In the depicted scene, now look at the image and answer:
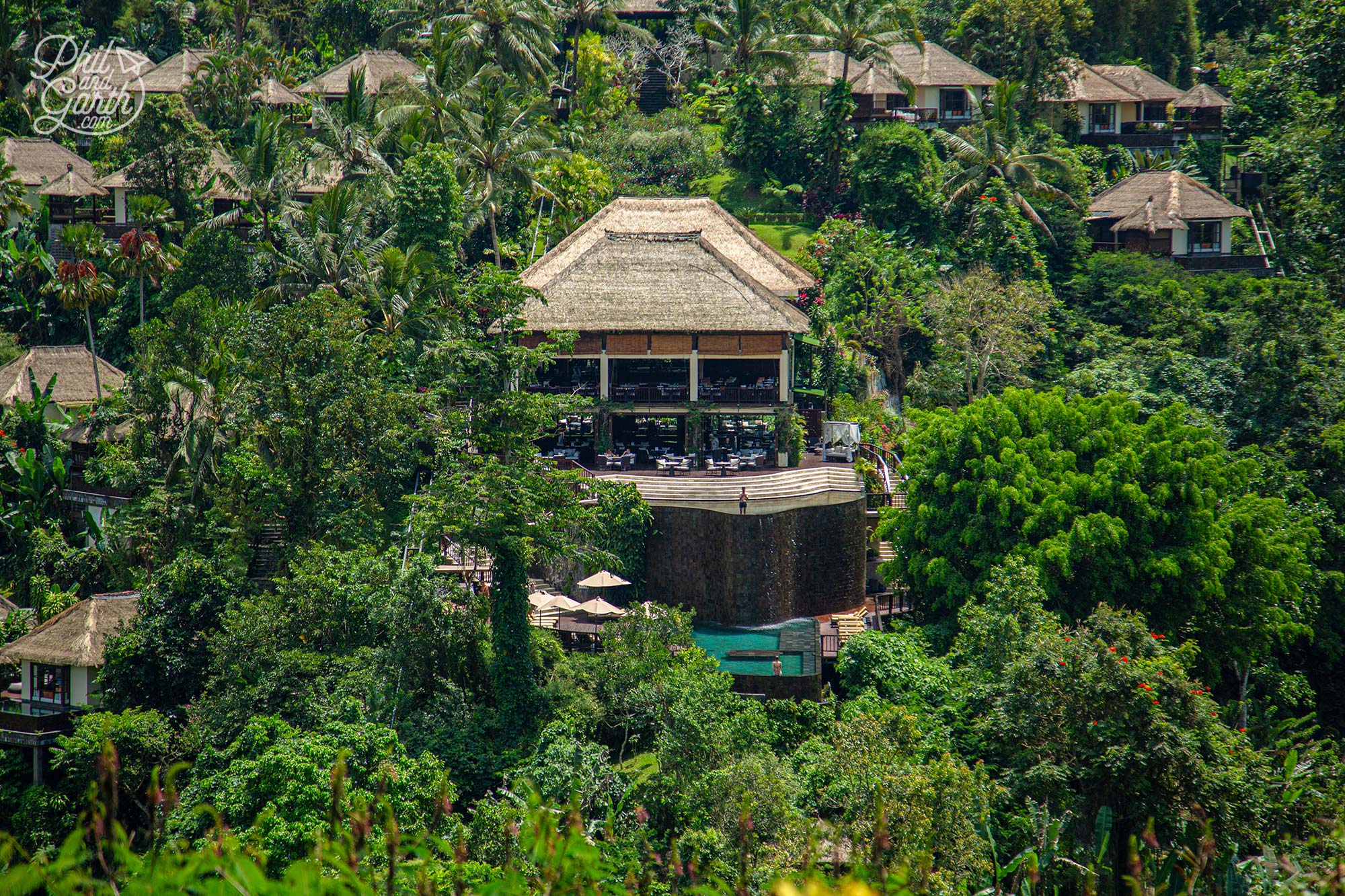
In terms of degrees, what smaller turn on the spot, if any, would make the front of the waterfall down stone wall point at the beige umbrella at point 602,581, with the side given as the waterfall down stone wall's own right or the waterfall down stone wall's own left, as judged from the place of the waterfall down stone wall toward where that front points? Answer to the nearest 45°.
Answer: approximately 45° to the waterfall down stone wall's own right

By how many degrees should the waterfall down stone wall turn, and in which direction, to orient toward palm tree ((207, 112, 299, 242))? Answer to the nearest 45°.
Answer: approximately 90° to its right

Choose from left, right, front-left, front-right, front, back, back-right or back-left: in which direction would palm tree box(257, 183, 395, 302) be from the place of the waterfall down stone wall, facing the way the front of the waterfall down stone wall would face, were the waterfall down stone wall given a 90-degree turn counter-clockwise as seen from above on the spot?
back

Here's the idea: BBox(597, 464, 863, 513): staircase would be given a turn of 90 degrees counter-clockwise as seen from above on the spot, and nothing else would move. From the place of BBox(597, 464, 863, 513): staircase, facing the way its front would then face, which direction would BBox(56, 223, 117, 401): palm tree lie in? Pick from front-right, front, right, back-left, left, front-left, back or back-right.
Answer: back

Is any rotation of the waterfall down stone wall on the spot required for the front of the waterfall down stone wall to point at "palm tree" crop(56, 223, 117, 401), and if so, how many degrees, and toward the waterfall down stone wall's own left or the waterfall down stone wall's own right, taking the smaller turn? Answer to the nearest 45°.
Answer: approximately 90° to the waterfall down stone wall's own right

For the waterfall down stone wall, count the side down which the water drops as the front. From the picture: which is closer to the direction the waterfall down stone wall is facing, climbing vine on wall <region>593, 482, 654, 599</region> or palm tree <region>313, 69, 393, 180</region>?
the climbing vine on wall

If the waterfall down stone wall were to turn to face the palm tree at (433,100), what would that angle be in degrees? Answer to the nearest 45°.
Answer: approximately 135° to its right

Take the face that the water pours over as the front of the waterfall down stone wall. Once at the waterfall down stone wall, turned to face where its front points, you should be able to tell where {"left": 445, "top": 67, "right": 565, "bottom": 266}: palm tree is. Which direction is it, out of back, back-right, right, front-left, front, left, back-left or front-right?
back-right

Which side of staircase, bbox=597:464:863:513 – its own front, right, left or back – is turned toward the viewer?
front

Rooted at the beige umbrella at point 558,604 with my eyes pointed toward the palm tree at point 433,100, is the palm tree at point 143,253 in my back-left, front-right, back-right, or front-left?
front-left

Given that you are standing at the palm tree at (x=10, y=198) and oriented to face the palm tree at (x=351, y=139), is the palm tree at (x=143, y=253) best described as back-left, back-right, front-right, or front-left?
front-right

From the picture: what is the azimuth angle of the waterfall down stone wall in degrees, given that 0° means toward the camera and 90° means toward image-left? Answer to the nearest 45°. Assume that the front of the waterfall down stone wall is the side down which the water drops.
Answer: approximately 0°

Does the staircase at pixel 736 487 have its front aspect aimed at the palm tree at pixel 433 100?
no

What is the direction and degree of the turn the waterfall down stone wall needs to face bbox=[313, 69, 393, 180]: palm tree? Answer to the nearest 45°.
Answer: approximately 135° to its right

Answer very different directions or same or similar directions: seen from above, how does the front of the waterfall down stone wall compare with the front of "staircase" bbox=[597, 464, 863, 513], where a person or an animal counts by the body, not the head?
same or similar directions

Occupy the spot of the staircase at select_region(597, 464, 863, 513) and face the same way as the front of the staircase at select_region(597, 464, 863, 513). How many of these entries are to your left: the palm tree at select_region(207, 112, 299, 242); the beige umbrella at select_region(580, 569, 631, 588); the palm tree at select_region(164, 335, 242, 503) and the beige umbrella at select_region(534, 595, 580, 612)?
0

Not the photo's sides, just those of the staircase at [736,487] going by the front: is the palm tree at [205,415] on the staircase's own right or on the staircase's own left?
on the staircase's own right
